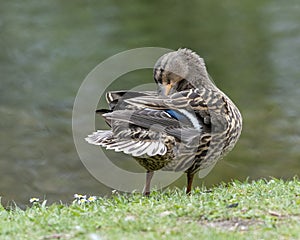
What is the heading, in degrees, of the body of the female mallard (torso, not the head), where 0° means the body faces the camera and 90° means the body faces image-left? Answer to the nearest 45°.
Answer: approximately 270°
